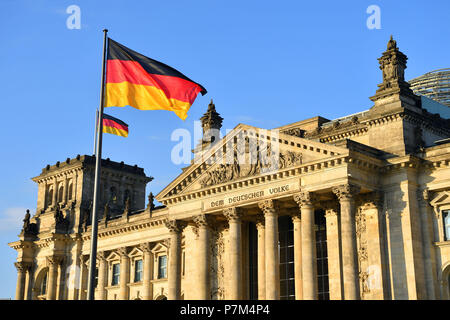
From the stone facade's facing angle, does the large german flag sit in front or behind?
in front

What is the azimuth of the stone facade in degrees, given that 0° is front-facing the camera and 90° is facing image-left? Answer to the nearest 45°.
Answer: approximately 45°
